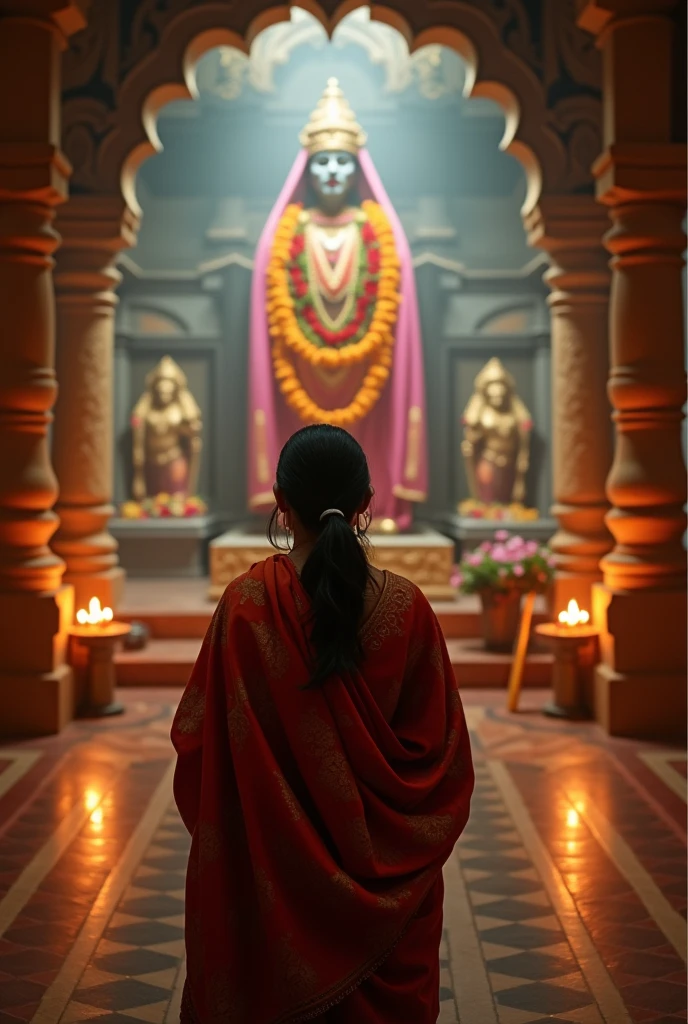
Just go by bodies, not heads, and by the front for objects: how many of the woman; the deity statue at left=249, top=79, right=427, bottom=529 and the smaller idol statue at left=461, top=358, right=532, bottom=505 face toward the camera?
2

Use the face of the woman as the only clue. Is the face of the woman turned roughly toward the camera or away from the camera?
away from the camera

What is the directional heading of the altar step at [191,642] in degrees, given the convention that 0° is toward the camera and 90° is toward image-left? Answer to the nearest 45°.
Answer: approximately 0°

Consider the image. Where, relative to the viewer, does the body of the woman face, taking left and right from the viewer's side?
facing away from the viewer

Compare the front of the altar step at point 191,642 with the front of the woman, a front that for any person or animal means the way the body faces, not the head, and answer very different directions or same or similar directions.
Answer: very different directions

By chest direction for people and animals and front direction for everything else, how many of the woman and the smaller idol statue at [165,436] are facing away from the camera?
1
